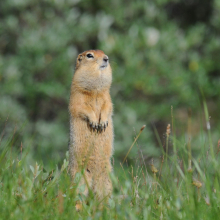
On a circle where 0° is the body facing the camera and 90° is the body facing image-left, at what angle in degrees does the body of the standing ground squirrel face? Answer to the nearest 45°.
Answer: approximately 315°
